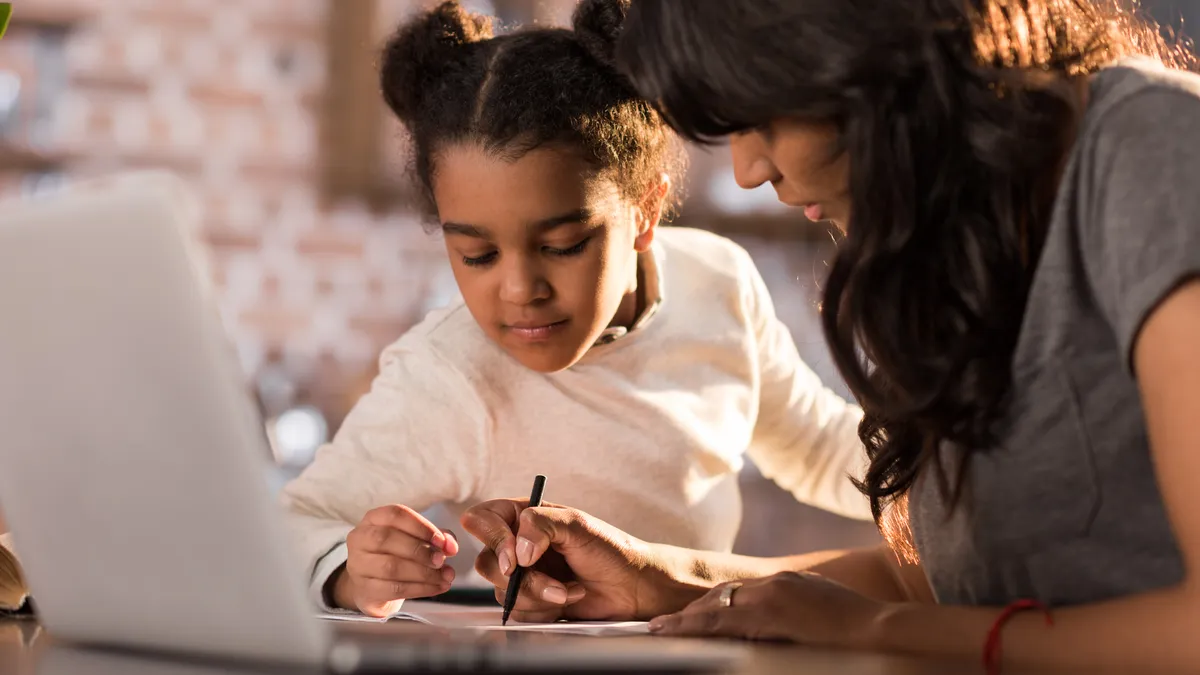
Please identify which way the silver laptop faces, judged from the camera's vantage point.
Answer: facing away from the viewer and to the right of the viewer

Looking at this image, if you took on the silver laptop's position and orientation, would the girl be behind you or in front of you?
in front

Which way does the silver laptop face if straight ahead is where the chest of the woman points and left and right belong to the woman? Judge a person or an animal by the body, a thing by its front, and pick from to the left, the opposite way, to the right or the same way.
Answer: to the right

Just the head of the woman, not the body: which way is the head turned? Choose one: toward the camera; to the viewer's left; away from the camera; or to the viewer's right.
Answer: to the viewer's left

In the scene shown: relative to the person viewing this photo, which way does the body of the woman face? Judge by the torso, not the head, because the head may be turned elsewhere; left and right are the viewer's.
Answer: facing to the left of the viewer

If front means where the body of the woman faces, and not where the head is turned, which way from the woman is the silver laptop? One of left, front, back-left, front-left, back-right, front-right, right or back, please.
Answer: front-left

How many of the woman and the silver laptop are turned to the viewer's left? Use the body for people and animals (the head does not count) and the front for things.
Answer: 1

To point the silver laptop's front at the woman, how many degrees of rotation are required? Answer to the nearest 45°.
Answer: approximately 45° to its right
